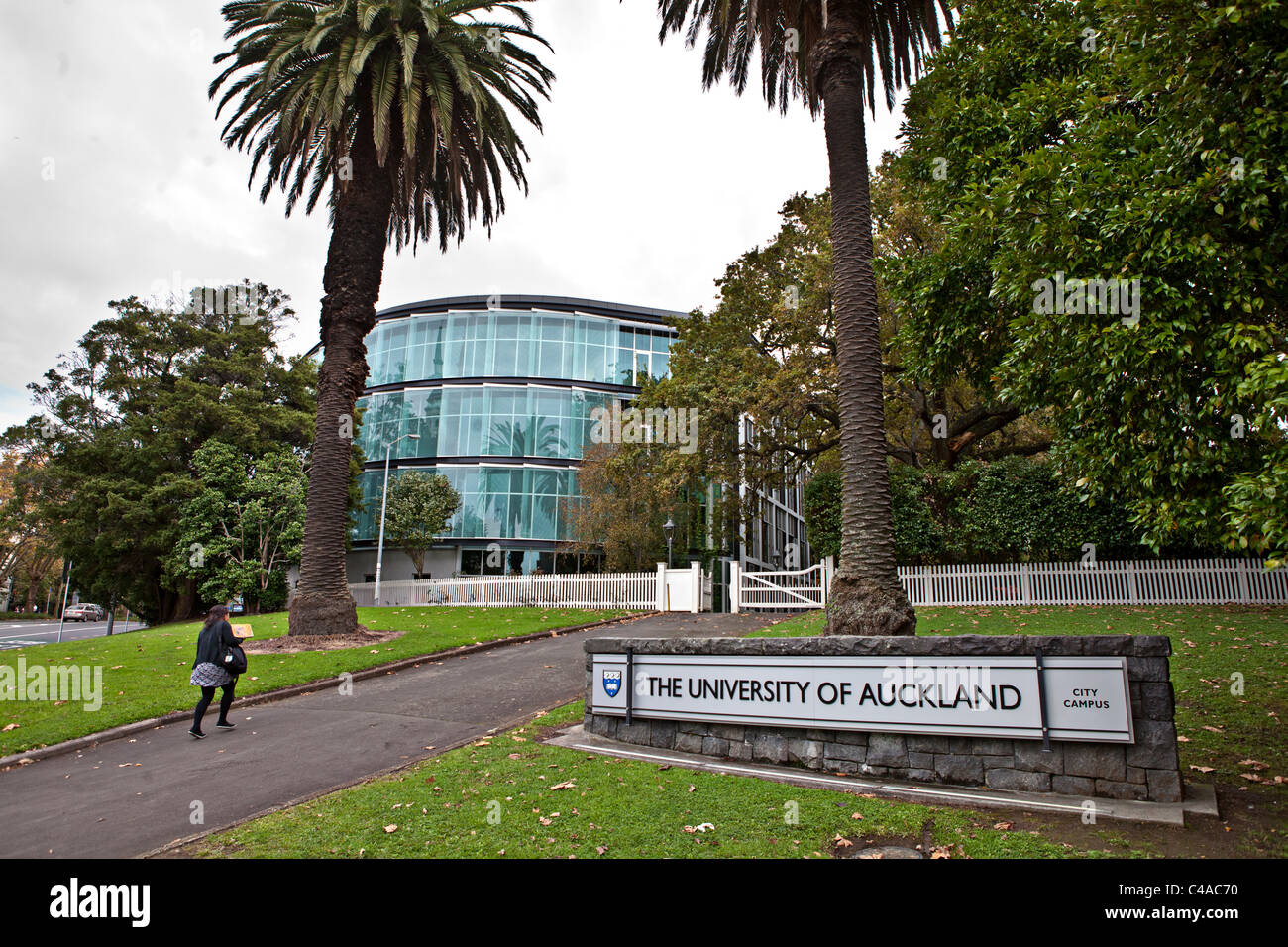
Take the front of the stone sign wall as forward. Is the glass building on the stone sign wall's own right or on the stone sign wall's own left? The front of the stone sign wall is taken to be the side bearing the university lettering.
on the stone sign wall's own right

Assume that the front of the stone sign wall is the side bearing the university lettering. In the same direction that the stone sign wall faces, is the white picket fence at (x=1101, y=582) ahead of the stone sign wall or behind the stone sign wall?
behind

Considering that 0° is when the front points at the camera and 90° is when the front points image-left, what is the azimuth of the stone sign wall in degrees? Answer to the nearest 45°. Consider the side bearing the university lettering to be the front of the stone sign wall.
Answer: approximately 45°

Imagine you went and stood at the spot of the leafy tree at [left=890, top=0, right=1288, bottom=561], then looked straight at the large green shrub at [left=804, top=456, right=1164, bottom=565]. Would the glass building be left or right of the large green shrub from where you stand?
left

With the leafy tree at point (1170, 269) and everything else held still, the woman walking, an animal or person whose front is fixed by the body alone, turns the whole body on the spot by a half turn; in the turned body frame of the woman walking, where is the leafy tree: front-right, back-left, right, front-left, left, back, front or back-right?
left
